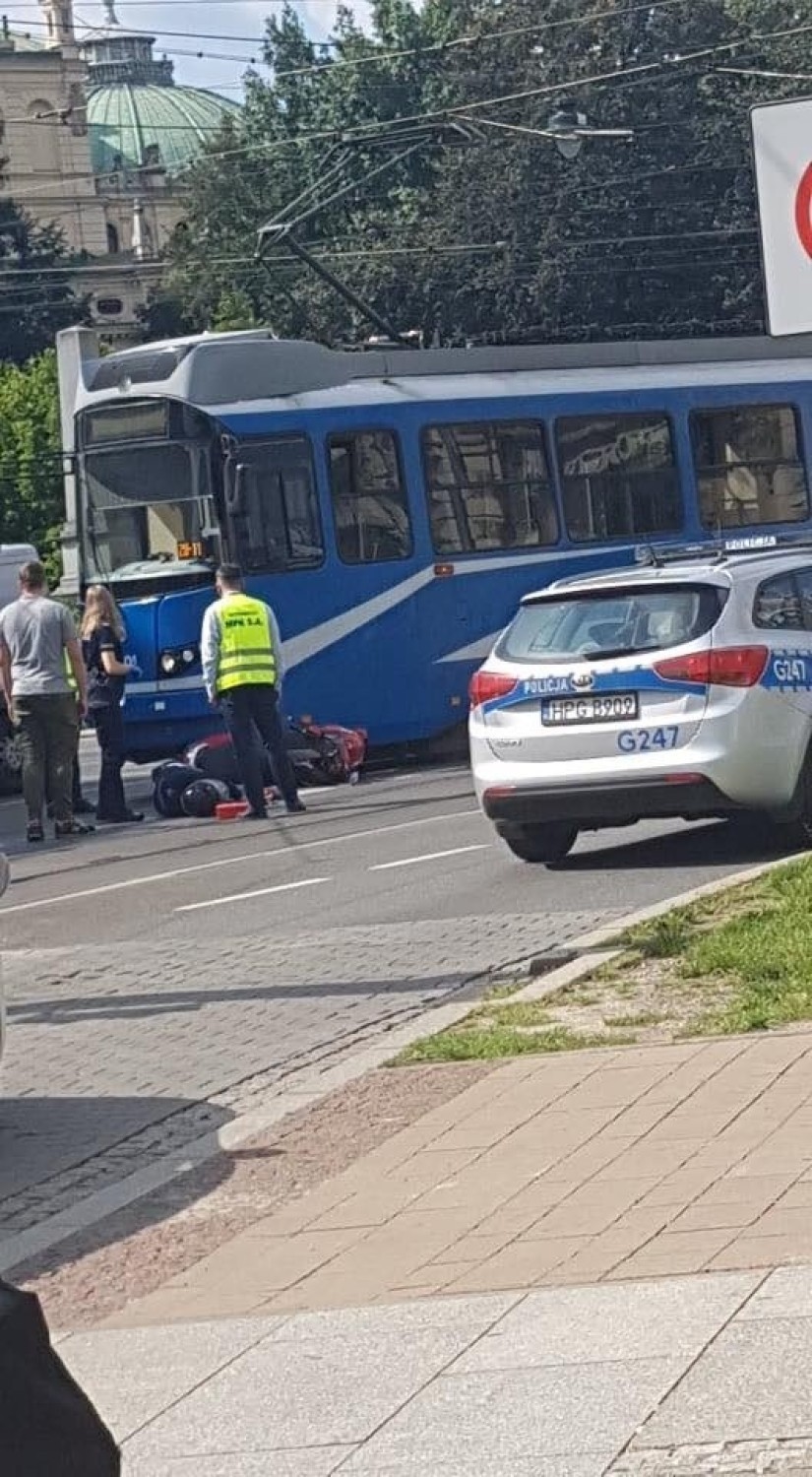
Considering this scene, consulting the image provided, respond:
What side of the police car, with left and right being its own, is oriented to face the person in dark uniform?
left

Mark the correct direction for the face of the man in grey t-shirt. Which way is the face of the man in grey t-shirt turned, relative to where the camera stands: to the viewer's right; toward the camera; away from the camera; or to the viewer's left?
away from the camera

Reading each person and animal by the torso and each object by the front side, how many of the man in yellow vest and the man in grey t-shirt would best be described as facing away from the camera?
2

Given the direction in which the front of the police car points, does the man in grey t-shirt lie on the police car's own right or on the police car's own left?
on the police car's own left

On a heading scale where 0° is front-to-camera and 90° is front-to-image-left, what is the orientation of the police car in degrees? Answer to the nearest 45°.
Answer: approximately 225°

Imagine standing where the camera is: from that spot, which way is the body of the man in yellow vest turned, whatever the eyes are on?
away from the camera

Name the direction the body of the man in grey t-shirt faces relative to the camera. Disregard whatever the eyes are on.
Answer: away from the camera

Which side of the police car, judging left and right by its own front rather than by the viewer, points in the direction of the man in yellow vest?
left

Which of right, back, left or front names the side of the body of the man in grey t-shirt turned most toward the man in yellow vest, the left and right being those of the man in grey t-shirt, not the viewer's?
right
